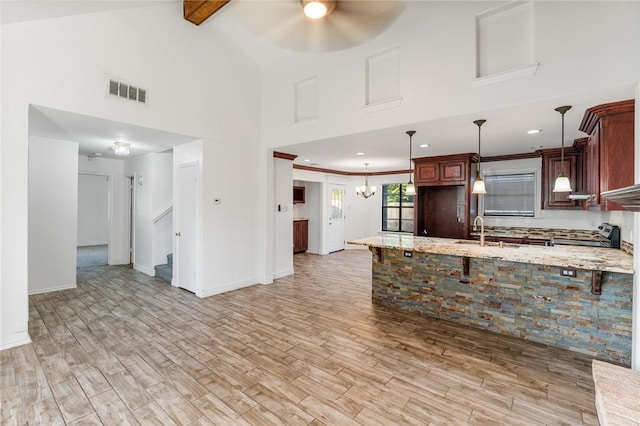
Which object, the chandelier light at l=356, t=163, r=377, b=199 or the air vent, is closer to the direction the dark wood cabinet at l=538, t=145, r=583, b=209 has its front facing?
the air vent

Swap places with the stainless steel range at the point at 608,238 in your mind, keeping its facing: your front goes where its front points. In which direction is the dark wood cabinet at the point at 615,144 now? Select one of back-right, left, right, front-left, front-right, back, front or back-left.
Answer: left

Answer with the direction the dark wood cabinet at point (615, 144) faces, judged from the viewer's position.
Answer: facing to the left of the viewer

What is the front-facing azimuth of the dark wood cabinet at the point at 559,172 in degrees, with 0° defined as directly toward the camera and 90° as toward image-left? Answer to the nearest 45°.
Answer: approximately 0°

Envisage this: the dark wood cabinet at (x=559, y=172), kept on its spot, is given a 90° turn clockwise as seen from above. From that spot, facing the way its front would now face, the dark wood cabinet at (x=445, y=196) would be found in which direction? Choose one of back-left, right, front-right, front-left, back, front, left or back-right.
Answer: front

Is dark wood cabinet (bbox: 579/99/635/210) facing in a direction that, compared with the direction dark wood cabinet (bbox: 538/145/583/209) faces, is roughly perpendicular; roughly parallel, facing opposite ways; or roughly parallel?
roughly perpendicular

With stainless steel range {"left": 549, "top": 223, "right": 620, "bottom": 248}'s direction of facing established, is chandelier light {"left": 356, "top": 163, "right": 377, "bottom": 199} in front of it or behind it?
in front

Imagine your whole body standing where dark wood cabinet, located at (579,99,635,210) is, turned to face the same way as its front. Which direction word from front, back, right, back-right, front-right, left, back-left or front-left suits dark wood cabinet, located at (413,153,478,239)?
front-right

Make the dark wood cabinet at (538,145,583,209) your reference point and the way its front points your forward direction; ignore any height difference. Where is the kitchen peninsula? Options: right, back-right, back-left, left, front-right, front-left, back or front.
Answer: front
